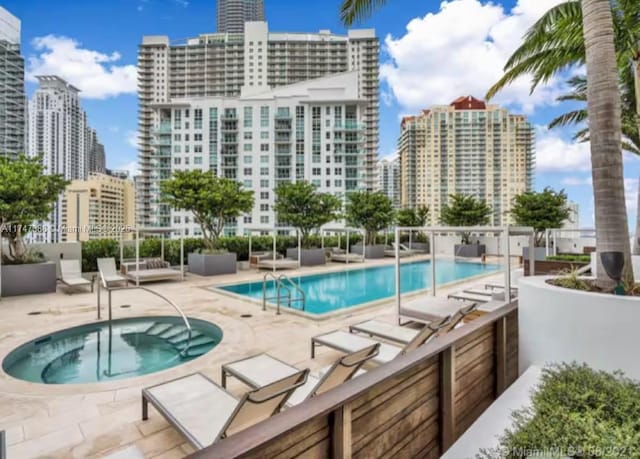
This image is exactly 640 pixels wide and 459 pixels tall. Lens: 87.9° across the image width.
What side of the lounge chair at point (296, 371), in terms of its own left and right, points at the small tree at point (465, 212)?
right

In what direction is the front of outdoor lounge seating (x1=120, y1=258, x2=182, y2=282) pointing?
toward the camera

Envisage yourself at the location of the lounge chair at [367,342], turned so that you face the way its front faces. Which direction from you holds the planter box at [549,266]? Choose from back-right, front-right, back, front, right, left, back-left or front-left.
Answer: right

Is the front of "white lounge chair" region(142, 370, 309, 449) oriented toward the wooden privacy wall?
no

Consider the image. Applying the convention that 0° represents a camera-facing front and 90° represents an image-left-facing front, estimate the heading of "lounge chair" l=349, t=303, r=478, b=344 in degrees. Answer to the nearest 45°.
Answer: approximately 135°

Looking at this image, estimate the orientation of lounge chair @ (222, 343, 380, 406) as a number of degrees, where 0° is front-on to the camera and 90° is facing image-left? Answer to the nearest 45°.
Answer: approximately 135°

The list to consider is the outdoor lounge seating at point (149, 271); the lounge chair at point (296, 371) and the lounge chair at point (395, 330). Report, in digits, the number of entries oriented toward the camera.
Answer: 1

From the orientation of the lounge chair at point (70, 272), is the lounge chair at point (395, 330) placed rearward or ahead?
ahead

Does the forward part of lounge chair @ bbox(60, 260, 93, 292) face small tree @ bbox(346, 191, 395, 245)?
no

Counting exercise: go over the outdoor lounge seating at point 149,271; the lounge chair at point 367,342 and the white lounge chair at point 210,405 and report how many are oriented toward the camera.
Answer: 1

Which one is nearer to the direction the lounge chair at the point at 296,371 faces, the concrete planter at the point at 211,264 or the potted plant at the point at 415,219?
the concrete planter

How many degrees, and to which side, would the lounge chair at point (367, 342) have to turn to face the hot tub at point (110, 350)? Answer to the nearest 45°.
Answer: approximately 45° to its left

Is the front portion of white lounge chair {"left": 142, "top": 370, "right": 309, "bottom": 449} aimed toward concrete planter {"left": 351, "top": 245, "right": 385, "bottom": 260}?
no

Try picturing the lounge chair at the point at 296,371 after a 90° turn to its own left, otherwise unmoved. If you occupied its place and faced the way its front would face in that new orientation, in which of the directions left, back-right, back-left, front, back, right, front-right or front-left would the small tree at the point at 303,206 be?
back-right

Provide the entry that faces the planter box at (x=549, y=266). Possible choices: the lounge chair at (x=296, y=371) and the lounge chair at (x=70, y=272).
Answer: the lounge chair at (x=70, y=272)

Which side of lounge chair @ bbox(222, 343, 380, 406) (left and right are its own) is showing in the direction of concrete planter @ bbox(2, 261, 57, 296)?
front

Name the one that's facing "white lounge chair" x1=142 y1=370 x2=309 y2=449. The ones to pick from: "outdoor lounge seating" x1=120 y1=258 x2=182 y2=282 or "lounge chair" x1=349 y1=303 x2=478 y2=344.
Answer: the outdoor lounge seating

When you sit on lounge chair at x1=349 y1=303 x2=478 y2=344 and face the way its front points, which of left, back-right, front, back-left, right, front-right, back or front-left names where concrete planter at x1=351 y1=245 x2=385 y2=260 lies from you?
front-right

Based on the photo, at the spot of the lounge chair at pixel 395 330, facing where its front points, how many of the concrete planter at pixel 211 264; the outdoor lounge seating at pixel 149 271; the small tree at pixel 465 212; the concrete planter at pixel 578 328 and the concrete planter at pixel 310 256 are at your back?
1
